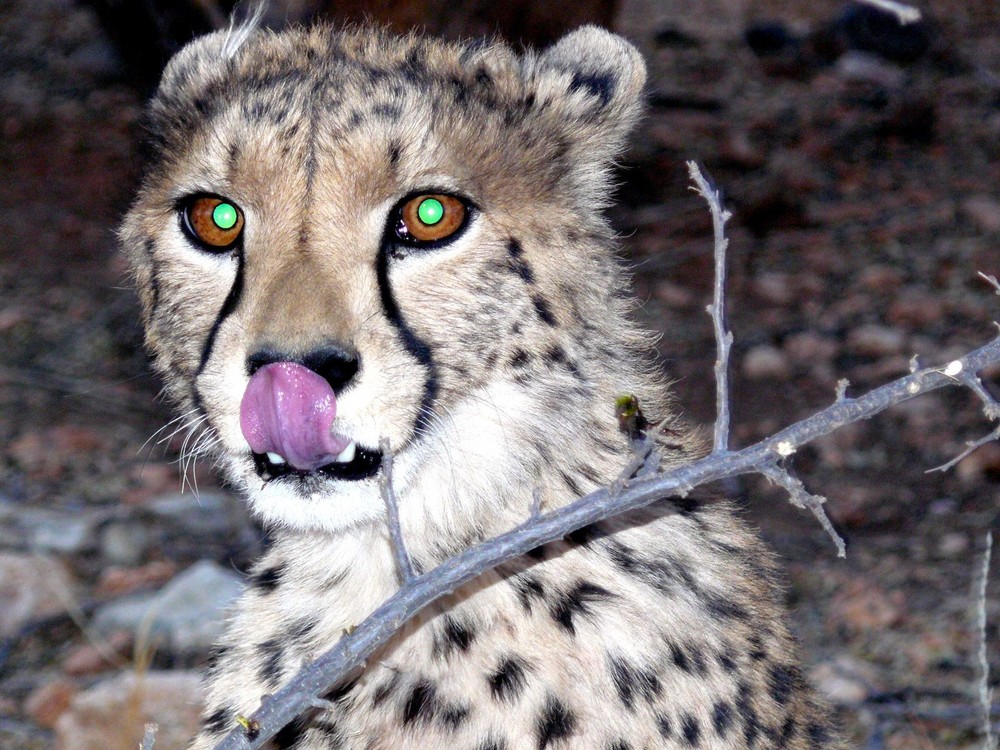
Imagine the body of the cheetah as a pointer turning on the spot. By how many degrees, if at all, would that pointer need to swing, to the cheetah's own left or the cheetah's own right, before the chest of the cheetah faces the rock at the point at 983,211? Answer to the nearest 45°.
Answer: approximately 180°

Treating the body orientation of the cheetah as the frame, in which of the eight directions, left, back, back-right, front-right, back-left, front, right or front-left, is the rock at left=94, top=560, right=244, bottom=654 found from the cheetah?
right

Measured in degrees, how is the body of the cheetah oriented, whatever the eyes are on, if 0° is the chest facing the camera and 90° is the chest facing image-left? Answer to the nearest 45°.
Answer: approximately 45°

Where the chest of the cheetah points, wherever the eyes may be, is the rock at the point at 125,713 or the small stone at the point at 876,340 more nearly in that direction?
the rock

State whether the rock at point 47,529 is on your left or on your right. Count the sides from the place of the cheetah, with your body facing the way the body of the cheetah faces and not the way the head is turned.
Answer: on your right

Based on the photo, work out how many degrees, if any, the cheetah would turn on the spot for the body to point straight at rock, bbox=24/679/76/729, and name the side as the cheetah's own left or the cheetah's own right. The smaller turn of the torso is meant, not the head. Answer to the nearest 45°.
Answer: approximately 90° to the cheetah's own right

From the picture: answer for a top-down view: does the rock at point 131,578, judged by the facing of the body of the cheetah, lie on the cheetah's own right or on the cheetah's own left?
on the cheetah's own right

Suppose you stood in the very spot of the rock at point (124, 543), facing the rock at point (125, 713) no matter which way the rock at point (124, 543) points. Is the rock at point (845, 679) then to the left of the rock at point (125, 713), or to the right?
left

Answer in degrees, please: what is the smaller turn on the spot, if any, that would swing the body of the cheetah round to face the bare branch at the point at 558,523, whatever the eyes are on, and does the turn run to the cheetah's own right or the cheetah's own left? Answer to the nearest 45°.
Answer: approximately 45° to the cheetah's own left

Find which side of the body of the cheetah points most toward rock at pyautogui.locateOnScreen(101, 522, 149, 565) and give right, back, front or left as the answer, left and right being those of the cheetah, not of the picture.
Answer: right
